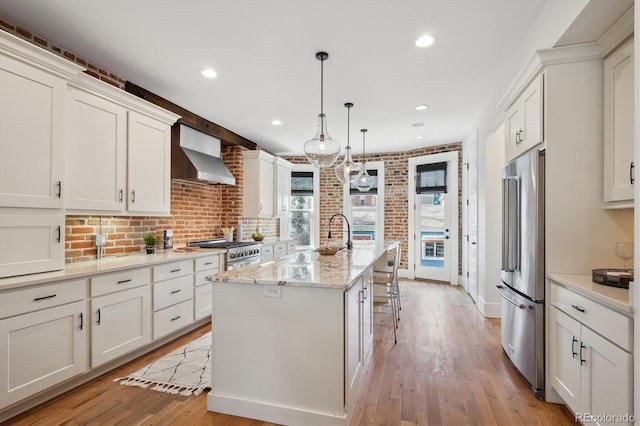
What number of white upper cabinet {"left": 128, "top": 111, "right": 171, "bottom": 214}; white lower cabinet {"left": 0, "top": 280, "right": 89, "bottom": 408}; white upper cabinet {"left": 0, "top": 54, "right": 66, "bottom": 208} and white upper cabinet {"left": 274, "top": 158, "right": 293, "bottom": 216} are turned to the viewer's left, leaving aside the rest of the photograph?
0

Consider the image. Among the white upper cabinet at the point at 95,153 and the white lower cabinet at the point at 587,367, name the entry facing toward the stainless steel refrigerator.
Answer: the white upper cabinet

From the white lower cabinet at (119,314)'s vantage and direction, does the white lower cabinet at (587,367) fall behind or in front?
in front

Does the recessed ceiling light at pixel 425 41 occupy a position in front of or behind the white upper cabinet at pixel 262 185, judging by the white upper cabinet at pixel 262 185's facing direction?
in front

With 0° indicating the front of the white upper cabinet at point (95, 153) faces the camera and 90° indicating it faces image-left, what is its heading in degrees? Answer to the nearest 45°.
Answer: approximately 315°

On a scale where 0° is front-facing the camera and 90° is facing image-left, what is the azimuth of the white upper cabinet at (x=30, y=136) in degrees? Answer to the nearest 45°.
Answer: approximately 315°

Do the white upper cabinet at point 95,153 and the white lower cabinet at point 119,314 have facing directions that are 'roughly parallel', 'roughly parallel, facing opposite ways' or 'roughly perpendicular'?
roughly parallel

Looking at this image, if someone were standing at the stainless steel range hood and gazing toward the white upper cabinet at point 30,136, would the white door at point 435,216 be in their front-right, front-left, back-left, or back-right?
back-left

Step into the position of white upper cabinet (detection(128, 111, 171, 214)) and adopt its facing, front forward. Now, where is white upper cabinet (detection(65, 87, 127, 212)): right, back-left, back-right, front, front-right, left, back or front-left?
right

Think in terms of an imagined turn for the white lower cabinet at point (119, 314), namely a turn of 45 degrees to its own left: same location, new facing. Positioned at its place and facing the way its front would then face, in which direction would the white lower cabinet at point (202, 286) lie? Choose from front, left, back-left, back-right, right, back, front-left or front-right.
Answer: front-left

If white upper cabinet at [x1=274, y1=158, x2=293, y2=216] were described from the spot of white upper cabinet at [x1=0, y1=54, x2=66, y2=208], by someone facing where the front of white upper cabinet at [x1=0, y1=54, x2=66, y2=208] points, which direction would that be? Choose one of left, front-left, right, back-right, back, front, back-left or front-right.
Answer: left

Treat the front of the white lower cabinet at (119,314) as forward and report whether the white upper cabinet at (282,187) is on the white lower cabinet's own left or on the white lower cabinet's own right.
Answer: on the white lower cabinet's own left

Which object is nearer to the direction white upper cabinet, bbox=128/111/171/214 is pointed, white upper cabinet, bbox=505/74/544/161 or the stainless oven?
the white upper cabinet
